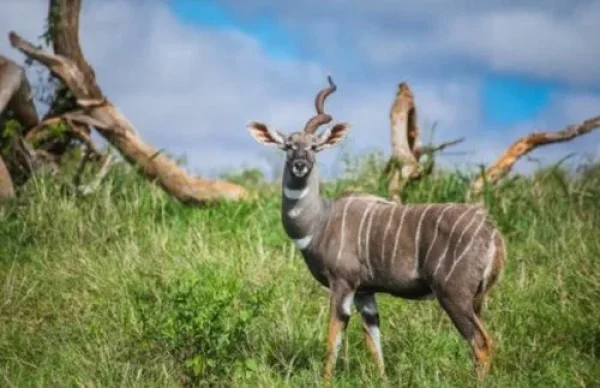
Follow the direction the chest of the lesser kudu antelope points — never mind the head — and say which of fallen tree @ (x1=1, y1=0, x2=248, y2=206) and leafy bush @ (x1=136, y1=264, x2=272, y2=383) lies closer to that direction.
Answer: the leafy bush

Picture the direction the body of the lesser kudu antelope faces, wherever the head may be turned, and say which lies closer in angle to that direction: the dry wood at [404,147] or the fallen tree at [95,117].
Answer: the fallen tree

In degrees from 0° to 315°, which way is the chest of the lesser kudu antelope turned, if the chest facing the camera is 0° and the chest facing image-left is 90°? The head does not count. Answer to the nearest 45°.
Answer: approximately 90°

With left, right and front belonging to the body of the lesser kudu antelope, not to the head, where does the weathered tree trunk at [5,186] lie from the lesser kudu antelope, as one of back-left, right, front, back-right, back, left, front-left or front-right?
front-right

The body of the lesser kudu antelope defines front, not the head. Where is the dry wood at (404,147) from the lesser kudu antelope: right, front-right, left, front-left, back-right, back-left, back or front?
right

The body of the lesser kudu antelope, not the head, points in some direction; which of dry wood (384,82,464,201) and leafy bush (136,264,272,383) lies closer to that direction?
the leafy bush

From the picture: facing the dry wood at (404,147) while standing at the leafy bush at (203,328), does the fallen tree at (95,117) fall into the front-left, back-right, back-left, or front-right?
front-left

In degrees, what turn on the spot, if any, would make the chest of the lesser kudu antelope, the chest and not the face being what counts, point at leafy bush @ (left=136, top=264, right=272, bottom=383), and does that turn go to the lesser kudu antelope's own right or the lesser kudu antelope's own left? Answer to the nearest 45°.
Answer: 0° — it already faces it

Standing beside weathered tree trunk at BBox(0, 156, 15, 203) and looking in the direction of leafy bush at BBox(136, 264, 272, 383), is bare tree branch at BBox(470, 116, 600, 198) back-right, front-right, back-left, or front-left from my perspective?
front-left

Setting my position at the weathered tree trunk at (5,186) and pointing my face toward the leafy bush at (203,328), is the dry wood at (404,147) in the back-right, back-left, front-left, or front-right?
front-left

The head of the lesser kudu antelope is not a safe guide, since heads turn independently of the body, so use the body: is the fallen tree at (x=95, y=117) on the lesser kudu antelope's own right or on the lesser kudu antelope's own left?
on the lesser kudu antelope's own right

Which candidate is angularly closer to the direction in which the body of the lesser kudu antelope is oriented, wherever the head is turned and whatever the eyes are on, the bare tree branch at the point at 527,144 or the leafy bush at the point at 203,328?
the leafy bush

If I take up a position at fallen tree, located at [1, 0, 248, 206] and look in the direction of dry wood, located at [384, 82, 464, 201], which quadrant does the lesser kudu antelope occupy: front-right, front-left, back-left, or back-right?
front-right
